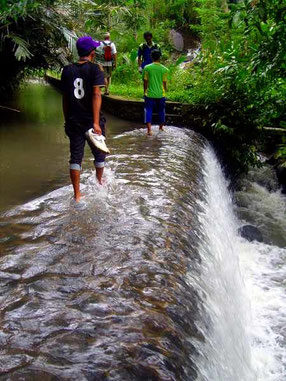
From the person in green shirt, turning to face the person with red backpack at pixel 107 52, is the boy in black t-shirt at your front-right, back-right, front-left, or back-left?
back-left

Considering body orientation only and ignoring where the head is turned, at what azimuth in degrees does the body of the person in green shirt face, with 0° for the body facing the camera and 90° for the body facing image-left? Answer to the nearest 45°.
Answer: approximately 180°

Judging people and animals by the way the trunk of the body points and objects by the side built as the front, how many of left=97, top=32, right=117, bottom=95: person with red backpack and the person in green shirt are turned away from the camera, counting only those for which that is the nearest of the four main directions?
2

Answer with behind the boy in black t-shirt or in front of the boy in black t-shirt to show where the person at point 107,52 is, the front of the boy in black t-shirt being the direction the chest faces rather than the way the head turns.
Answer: in front

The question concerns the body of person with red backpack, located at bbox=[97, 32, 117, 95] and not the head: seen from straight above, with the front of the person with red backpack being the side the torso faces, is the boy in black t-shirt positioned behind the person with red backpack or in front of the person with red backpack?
behind

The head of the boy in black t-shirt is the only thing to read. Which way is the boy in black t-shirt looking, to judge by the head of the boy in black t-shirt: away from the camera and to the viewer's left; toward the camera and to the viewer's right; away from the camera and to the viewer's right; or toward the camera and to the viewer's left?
away from the camera and to the viewer's right

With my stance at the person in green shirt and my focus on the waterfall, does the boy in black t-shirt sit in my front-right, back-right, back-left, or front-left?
front-right

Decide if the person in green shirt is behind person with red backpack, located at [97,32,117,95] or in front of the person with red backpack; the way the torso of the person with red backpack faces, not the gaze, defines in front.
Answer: behind

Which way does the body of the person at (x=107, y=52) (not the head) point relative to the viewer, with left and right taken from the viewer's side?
facing away from the viewer
